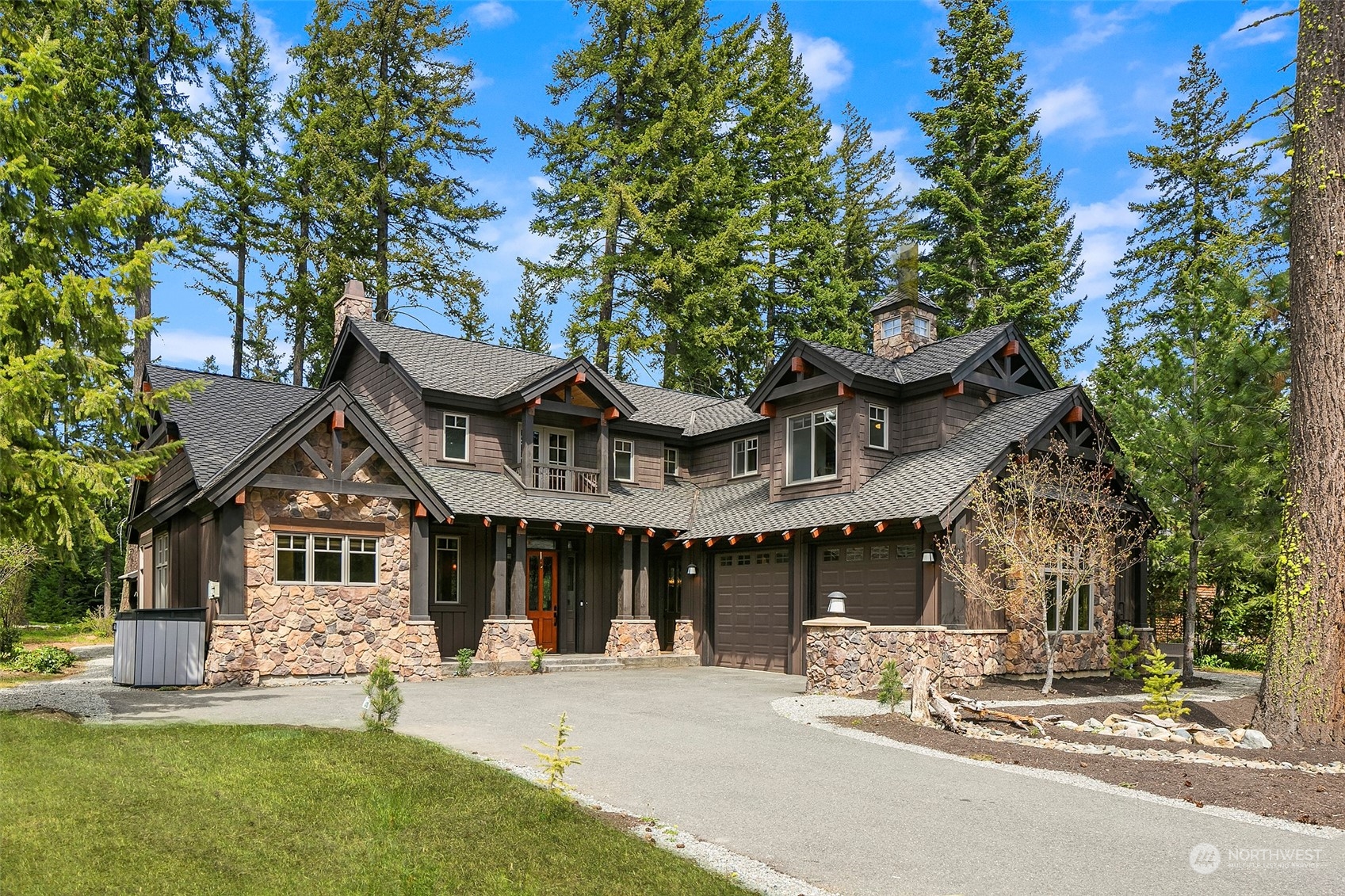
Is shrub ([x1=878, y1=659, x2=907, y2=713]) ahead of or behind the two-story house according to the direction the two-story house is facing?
ahead

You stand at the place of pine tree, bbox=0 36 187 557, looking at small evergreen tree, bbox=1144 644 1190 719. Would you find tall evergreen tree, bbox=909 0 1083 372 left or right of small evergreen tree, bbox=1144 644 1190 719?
left

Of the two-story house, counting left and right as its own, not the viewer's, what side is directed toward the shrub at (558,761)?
front

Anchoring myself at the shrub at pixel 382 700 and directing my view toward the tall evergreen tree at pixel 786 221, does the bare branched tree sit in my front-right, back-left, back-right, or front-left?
front-right

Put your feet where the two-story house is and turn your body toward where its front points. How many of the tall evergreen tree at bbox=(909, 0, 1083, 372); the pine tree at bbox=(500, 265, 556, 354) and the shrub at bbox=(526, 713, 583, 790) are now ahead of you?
1

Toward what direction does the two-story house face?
toward the camera

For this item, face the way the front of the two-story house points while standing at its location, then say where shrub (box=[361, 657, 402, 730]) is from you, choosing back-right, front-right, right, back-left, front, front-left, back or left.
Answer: front

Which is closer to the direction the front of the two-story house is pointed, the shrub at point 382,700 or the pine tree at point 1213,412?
the shrub
